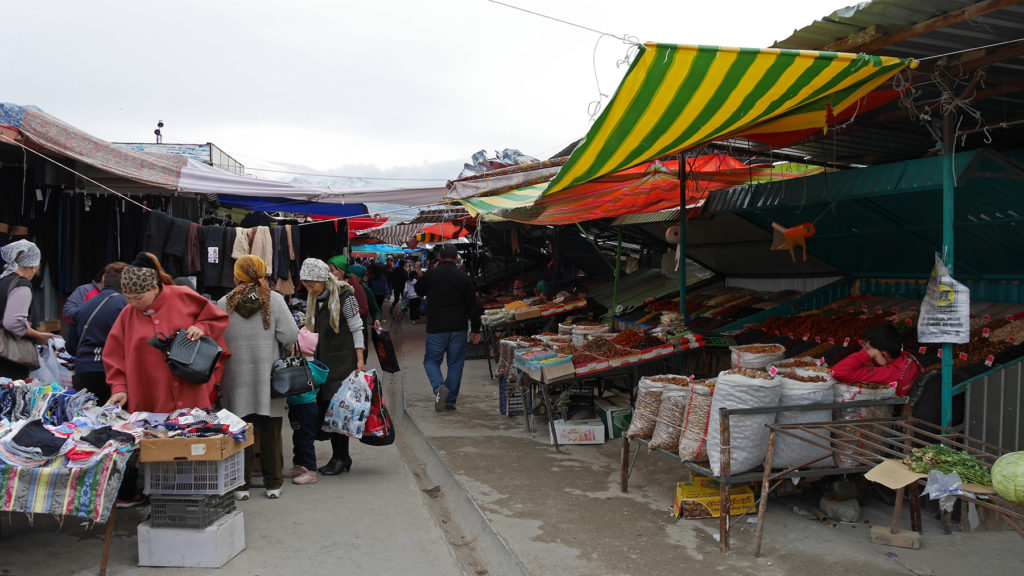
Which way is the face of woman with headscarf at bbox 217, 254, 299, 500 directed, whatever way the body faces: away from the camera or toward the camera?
away from the camera

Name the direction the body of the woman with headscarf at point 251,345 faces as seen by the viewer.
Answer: away from the camera

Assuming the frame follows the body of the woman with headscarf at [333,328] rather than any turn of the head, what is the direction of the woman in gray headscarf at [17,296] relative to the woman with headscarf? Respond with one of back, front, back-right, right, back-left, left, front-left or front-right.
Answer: front-right

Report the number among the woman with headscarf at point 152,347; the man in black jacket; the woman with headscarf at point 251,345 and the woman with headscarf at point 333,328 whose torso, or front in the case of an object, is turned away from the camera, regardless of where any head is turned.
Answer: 2

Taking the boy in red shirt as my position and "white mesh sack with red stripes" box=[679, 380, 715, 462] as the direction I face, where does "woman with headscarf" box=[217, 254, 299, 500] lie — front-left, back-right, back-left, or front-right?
front-right

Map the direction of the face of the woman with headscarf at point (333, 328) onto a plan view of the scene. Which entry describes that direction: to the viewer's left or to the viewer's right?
to the viewer's left

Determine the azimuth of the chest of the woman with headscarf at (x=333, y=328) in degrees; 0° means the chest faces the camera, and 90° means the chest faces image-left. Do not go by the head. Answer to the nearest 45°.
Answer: approximately 45°

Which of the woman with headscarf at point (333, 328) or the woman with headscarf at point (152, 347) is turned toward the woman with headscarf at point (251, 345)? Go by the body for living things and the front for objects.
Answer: the woman with headscarf at point (333, 328)

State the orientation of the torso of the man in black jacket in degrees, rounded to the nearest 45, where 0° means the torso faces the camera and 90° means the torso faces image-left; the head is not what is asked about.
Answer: approximately 180°

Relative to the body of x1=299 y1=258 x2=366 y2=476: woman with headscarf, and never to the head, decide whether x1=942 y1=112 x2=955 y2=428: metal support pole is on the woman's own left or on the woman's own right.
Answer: on the woman's own left

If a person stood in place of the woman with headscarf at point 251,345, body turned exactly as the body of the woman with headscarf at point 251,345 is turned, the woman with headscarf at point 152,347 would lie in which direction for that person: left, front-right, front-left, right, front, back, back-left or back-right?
back-left

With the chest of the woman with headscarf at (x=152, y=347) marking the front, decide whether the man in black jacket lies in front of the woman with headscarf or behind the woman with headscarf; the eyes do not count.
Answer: behind

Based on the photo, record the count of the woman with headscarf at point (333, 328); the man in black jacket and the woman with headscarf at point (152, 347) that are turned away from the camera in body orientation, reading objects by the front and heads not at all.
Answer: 1
